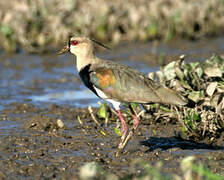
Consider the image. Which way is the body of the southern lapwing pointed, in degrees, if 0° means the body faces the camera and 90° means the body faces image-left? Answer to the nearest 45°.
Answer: approximately 90°
